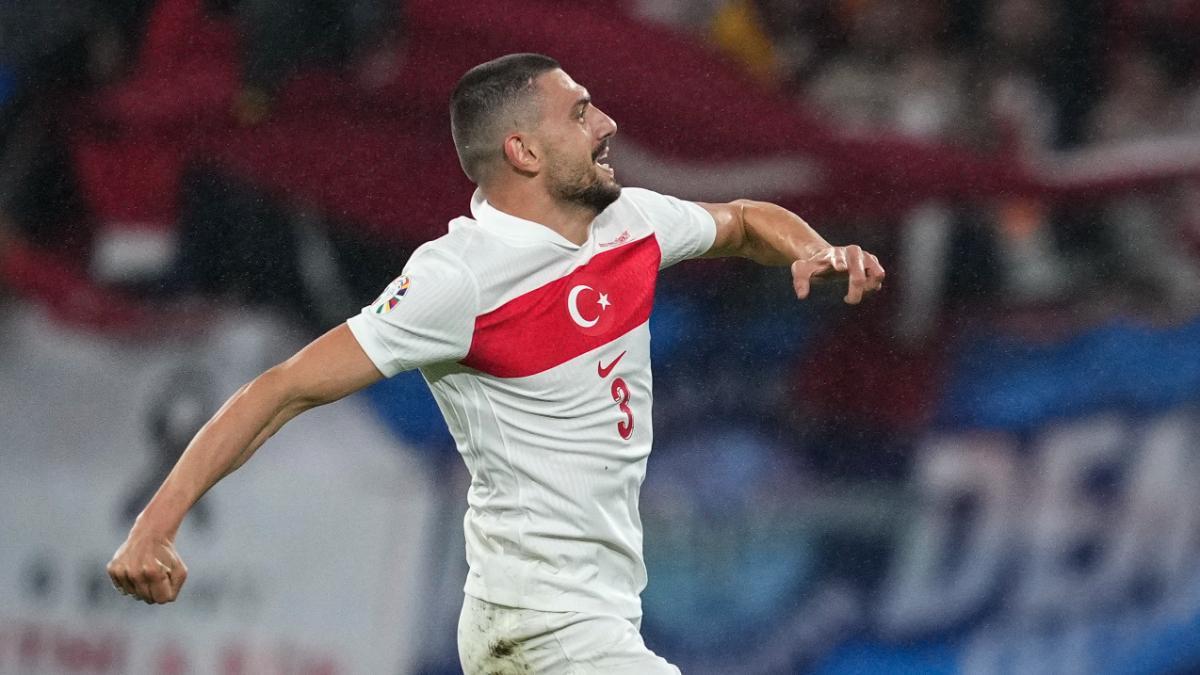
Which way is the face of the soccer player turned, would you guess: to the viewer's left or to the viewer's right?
to the viewer's right

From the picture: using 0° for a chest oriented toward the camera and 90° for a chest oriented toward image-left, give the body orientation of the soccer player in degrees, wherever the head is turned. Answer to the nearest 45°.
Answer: approximately 315°
